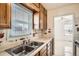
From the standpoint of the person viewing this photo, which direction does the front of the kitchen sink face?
facing the viewer and to the right of the viewer

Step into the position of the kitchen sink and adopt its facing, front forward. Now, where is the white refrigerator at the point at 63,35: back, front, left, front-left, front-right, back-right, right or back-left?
front-left
